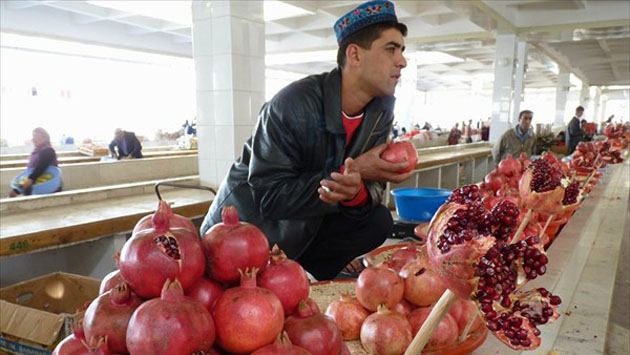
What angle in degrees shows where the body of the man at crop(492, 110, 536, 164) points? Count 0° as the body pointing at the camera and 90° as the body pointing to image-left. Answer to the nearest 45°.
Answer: approximately 315°

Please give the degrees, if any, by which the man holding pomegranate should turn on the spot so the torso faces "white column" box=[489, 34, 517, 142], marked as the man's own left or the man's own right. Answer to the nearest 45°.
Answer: approximately 90° to the man's own left

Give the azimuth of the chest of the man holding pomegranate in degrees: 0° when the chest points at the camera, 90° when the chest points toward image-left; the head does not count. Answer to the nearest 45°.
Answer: approximately 315°

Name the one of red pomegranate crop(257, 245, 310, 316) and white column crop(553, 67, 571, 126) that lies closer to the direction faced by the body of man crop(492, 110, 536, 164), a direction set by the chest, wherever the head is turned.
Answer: the red pomegranate

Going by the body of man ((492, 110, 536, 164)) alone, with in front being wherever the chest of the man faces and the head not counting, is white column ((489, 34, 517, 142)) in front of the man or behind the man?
behind

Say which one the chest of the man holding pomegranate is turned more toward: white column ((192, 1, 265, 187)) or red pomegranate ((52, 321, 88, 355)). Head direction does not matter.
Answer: the red pomegranate

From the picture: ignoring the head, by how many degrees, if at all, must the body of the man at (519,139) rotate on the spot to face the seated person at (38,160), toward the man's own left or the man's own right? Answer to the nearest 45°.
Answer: approximately 90° to the man's own right

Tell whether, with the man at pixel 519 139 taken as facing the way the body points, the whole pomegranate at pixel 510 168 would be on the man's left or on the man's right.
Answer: on the man's right

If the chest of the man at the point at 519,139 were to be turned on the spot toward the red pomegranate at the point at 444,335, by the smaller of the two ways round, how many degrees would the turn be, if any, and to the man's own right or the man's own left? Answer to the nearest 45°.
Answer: approximately 45° to the man's own right

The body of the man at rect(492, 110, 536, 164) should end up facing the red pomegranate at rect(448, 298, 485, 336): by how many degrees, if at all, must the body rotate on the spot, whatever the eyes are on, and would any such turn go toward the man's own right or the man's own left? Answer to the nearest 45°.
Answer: approximately 45° to the man's own right

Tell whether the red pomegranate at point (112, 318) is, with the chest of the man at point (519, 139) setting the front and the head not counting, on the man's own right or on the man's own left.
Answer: on the man's own right

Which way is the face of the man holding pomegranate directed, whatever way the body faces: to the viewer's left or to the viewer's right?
to the viewer's right
